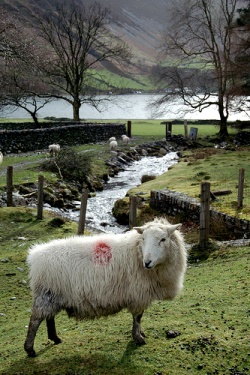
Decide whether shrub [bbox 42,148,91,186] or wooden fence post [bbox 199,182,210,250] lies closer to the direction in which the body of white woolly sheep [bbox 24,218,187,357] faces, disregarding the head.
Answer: the wooden fence post

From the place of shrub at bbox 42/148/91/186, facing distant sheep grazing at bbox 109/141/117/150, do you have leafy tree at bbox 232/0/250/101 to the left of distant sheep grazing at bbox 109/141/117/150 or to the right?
right

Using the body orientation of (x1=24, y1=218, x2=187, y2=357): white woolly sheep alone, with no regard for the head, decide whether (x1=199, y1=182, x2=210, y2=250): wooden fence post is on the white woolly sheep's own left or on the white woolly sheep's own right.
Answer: on the white woolly sheep's own left

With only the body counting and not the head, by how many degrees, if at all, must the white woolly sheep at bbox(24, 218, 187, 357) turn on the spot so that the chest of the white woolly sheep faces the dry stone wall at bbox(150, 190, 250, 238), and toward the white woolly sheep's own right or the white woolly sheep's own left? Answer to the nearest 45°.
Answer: approximately 90° to the white woolly sheep's own left

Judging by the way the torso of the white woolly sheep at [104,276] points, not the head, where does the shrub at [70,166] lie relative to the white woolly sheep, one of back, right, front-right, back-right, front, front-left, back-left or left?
left

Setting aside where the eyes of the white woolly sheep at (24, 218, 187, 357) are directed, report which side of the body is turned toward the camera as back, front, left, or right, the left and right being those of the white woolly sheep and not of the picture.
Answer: right

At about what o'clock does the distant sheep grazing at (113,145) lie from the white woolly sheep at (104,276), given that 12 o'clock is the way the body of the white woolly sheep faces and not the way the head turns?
The distant sheep grazing is roughly at 9 o'clock from the white woolly sheep.

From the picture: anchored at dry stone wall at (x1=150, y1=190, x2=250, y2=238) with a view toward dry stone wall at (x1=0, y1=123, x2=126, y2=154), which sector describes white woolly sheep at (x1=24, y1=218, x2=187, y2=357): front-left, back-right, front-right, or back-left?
back-left
